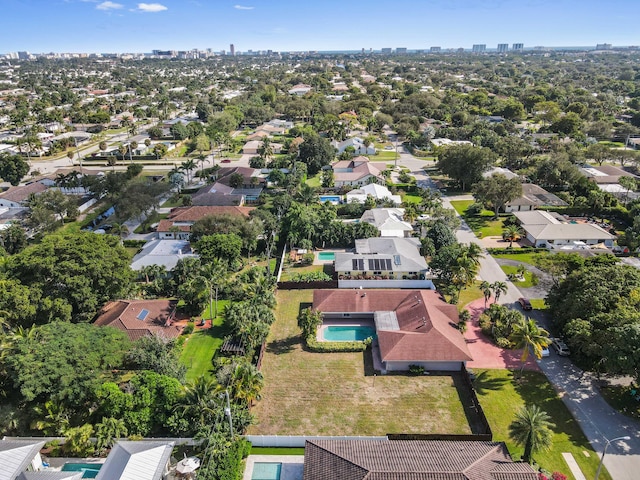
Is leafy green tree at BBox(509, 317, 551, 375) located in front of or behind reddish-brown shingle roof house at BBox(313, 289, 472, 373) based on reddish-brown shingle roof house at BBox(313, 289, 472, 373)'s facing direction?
in front

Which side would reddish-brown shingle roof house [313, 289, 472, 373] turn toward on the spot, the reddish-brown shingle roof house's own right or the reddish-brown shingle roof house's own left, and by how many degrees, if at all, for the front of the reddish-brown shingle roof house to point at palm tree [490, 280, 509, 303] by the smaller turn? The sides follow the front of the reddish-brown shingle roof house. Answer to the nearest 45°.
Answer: approximately 45° to the reddish-brown shingle roof house's own left

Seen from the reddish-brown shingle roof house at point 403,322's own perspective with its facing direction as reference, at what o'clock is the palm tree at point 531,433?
The palm tree is roughly at 2 o'clock from the reddish-brown shingle roof house.

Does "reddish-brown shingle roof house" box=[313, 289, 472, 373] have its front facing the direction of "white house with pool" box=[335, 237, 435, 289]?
no

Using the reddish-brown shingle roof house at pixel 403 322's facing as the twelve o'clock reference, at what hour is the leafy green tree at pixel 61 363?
The leafy green tree is roughly at 5 o'clock from the reddish-brown shingle roof house.

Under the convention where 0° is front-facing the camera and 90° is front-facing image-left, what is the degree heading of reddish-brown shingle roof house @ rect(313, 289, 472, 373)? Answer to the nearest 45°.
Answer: approximately 270°

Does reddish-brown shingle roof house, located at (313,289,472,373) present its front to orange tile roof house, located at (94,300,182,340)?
no

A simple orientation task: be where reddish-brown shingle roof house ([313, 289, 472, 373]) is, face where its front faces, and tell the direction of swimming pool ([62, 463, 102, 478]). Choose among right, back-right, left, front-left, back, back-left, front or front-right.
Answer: back-right

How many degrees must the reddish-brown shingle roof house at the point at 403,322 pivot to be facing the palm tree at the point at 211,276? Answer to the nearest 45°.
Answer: approximately 180°

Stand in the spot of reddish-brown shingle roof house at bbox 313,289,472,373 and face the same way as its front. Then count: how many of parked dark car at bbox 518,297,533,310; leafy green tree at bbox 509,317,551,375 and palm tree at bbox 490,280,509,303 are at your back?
0

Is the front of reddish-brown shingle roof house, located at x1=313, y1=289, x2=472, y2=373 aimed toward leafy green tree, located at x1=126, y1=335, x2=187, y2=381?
no

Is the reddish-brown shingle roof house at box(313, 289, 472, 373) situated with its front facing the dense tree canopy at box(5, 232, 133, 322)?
no

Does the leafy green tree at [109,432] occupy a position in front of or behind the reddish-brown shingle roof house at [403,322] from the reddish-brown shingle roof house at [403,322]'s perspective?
behind

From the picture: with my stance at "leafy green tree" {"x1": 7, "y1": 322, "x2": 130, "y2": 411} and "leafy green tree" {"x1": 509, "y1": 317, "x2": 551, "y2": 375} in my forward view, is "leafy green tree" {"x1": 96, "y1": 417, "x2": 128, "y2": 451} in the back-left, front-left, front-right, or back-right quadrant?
front-right

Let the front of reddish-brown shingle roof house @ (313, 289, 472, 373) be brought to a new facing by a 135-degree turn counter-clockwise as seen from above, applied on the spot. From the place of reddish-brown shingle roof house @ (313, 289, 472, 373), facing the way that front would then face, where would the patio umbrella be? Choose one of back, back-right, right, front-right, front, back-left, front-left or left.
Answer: left
